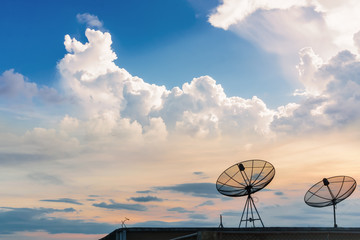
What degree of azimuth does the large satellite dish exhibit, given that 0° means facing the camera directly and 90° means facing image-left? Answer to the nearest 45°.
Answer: approximately 45°

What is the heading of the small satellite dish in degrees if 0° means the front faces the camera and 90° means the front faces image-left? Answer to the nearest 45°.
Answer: approximately 45°

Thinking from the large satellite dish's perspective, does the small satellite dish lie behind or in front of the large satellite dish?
behind
